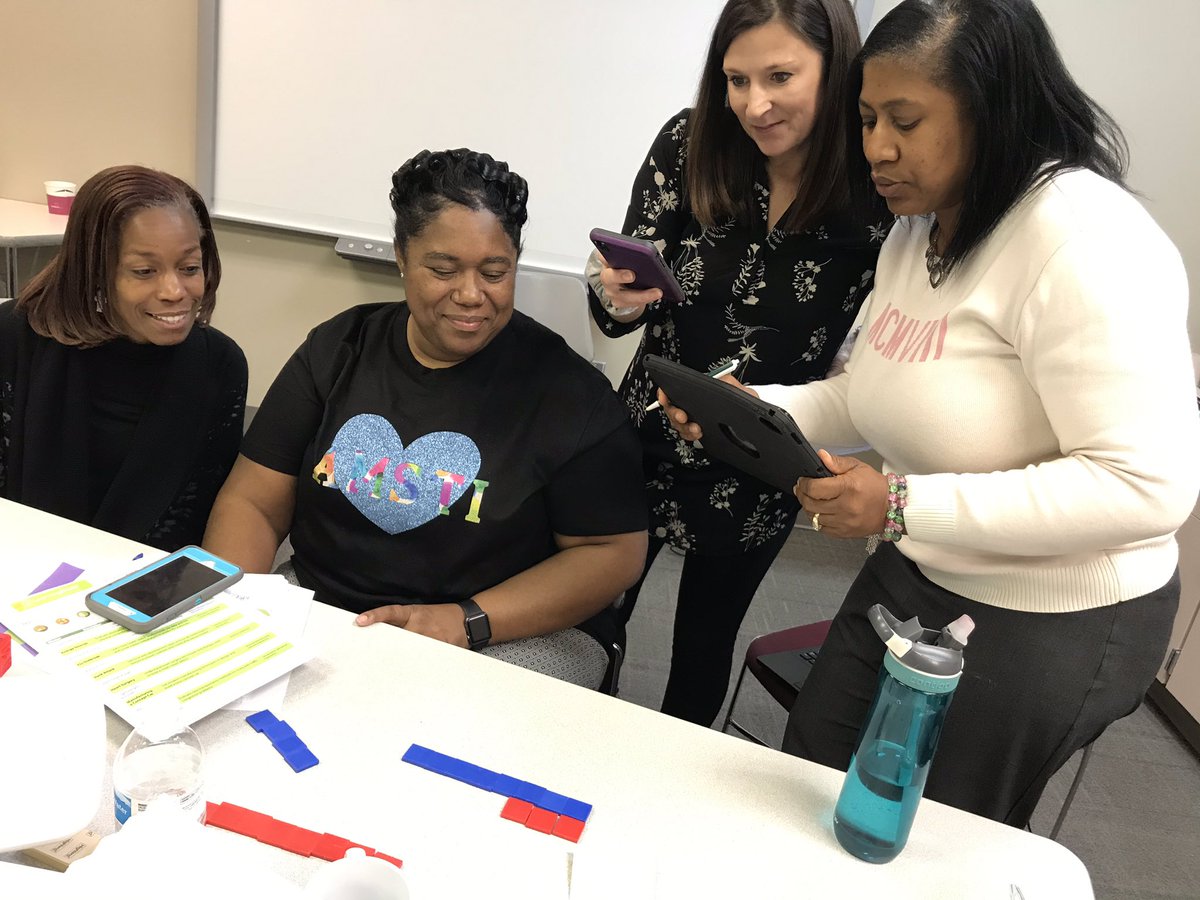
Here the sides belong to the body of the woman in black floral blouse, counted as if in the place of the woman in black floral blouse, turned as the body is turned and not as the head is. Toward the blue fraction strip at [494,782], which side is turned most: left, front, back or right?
front

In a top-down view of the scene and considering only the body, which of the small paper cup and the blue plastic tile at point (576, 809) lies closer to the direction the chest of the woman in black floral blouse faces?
the blue plastic tile

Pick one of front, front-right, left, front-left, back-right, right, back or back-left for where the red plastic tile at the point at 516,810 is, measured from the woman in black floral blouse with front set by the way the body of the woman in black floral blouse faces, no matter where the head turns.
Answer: front

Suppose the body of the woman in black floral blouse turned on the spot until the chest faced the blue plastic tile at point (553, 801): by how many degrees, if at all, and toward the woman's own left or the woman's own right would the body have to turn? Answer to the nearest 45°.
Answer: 0° — they already face it

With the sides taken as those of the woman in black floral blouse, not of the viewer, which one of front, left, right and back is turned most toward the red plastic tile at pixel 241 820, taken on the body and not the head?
front

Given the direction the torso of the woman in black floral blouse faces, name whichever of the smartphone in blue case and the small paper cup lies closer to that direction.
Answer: the smartphone in blue case

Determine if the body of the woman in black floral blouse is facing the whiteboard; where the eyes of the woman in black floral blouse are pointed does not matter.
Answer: no

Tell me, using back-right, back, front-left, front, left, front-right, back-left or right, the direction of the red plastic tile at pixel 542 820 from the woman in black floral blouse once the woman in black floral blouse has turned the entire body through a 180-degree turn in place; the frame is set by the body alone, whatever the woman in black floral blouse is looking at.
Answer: back

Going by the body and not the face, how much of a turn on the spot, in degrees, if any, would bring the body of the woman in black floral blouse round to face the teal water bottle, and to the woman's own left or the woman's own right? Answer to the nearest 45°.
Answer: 0° — they already face it

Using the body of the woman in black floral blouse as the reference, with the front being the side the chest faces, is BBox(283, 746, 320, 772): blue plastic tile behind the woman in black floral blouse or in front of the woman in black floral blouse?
in front

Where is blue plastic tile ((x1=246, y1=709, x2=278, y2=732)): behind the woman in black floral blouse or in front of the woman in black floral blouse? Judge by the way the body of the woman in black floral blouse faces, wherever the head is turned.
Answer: in front

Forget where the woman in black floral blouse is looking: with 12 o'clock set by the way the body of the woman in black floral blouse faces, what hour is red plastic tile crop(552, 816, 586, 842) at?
The red plastic tile is roughly at 12 o'clock from the woman in black floral blouse.

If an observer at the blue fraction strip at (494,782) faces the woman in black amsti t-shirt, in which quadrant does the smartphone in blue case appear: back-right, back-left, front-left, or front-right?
front-left

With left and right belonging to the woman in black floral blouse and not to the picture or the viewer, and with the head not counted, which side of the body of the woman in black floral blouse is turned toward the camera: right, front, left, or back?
front

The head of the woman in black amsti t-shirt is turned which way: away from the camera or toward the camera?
toward the camera

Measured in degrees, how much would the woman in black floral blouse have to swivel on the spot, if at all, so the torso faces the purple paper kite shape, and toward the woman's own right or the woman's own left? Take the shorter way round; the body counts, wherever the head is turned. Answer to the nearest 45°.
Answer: approximately 45° to the woman's own right
